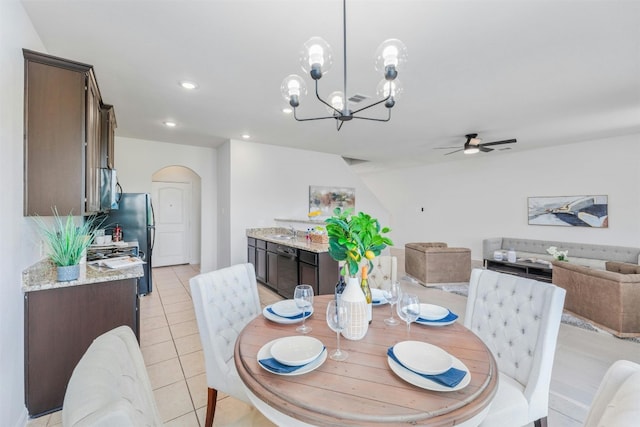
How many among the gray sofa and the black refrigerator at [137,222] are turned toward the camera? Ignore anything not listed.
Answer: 1

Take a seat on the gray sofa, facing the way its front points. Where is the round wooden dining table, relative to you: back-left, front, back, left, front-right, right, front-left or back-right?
front

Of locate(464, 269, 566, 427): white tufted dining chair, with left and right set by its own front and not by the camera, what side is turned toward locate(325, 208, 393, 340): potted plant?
front

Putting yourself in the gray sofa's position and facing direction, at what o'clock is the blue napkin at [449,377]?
The blue napkin is roughly at 12 o'clock from the gray sofa.

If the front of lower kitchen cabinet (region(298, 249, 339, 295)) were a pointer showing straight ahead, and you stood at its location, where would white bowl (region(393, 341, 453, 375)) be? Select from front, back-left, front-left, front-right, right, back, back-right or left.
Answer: front-left

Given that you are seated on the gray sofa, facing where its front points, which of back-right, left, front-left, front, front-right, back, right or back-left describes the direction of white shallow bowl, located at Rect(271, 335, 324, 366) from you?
front

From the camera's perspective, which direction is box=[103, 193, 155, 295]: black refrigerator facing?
to the viewer's right

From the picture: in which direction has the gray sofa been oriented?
toward the camera

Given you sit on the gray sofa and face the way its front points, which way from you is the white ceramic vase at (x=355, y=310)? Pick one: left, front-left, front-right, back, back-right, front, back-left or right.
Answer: front

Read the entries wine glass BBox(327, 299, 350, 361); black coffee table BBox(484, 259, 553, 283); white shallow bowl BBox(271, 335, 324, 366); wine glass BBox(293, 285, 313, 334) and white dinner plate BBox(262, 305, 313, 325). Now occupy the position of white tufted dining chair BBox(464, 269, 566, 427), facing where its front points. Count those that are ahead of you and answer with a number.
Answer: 4

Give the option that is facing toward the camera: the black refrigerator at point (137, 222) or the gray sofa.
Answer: the gray sofa

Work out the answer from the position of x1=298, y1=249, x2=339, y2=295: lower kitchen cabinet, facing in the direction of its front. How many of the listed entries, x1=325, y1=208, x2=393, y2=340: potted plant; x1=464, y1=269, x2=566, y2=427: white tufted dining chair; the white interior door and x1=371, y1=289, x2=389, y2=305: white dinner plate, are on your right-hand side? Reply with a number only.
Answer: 1
